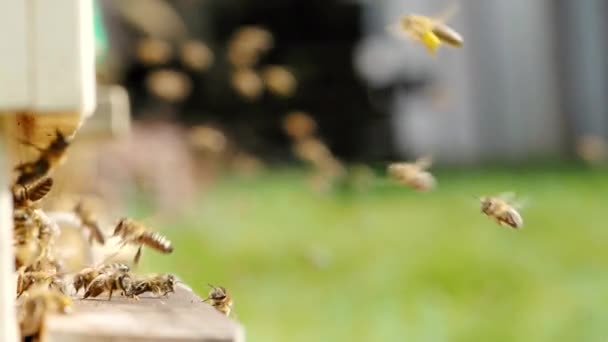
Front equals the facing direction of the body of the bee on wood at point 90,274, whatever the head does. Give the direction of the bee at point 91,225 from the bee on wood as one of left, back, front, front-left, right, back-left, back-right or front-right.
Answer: right

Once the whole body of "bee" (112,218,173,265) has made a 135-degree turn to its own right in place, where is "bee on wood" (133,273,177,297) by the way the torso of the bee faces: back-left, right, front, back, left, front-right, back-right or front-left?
back-right

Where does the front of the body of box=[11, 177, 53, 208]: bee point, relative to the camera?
to the viewer's left

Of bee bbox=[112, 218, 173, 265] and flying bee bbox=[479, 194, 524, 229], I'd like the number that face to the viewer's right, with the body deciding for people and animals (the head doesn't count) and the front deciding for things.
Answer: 0

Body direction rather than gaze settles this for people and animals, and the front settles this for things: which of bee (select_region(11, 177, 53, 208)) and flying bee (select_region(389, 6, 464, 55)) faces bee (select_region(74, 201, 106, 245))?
the flying bee

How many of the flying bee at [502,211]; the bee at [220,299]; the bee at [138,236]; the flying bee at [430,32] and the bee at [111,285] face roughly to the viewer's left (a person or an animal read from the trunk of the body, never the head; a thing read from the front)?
4

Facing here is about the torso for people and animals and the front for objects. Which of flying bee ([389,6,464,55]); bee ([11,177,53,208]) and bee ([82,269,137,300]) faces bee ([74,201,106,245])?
the flying bee

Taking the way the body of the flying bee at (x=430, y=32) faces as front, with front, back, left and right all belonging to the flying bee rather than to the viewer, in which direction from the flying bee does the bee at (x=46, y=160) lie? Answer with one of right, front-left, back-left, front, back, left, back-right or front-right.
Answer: front-left

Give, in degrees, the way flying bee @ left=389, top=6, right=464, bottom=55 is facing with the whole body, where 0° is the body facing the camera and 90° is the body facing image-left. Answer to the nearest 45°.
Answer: approximately 90°

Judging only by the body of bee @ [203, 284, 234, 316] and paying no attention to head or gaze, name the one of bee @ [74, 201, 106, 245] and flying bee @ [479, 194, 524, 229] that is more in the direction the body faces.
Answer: the bee
